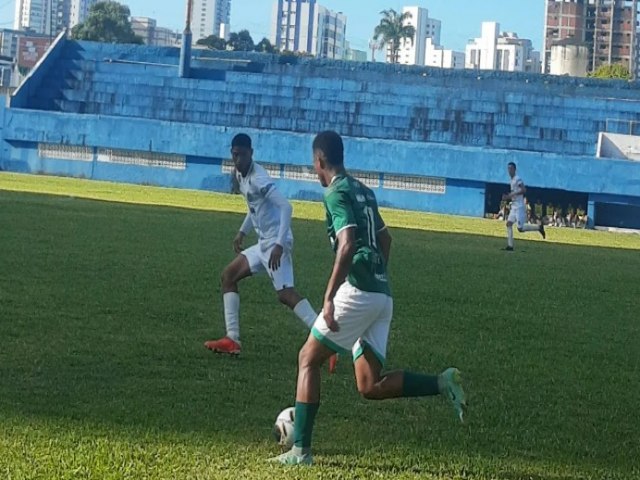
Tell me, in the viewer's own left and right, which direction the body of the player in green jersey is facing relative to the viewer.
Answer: facing away from the viewer and to the left of the viewer

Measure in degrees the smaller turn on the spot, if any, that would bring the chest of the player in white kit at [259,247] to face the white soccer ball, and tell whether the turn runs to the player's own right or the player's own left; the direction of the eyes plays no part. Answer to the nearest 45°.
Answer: approximately 45° to the player's own left

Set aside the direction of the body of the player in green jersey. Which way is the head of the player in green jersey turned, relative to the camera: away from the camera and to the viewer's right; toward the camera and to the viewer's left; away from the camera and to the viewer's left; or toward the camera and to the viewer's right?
away from the camera and to the viewer's left

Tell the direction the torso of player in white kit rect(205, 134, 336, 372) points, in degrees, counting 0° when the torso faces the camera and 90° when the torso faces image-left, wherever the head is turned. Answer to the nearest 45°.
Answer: approximately 45°
